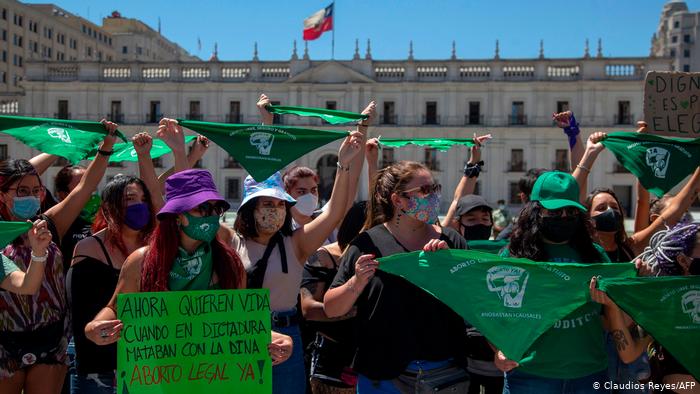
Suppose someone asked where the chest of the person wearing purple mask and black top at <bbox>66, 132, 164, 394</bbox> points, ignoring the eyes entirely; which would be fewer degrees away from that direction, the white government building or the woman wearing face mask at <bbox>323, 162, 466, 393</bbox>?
the woman wearing face mask

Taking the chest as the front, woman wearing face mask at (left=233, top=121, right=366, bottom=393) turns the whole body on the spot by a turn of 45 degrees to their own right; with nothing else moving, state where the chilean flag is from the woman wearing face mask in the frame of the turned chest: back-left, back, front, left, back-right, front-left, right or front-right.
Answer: back-right

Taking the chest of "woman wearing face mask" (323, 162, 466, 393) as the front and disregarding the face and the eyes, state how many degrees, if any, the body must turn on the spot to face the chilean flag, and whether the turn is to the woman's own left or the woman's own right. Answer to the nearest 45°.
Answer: approximately 135° to the woman's own left

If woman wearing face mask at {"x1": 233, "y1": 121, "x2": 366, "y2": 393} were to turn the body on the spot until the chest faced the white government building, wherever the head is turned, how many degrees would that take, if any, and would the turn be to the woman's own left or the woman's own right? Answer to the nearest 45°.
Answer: approximately 180°

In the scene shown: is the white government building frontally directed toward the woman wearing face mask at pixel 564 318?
yes

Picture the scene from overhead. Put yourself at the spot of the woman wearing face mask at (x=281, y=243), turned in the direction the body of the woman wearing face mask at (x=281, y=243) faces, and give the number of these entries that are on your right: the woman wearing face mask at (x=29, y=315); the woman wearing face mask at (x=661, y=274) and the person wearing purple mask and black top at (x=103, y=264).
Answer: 2

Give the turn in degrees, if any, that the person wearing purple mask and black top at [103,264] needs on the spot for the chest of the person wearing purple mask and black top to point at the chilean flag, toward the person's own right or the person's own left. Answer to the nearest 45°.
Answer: approximately 135° to the person's own left

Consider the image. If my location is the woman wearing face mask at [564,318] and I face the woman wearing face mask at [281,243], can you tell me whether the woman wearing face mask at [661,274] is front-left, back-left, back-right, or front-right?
back-right
